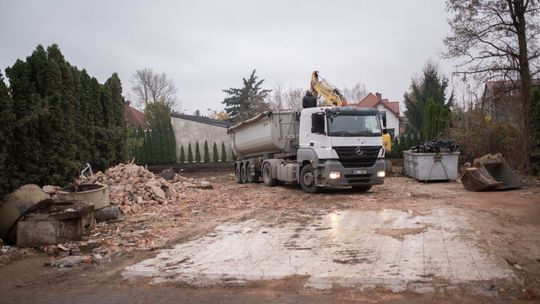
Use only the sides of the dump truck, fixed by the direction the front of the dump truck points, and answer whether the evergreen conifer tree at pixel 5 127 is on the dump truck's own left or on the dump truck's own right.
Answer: on the dump truck's own right

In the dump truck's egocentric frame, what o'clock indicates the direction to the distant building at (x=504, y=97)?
The distant building is roughly at 9 o'clock from the dump truck.

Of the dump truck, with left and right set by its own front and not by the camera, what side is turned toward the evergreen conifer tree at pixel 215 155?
back

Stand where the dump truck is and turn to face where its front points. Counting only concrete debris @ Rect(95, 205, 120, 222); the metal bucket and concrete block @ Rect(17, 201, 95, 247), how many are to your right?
2

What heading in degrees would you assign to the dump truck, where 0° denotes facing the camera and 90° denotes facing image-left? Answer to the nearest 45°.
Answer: approximately 315°

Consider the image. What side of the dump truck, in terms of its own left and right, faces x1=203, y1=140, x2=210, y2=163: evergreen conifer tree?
back

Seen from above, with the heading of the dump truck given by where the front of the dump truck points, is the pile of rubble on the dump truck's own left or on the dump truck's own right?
on the dump truck's own right

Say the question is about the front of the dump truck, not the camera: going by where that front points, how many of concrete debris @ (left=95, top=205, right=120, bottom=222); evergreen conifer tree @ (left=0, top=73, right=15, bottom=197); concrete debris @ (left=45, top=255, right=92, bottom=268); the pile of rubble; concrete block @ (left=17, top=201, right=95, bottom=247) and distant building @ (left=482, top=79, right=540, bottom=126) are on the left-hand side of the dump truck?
1

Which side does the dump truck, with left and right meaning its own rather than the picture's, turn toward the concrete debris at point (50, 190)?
right

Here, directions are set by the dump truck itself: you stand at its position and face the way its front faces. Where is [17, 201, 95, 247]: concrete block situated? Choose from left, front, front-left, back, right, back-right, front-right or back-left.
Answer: right

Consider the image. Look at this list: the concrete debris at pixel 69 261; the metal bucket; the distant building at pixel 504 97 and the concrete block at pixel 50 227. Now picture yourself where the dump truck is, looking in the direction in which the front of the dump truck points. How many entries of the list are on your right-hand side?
2

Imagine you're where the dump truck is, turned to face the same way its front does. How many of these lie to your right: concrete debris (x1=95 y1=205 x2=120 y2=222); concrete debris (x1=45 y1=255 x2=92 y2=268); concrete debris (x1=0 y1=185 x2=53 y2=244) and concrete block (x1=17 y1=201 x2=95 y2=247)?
4

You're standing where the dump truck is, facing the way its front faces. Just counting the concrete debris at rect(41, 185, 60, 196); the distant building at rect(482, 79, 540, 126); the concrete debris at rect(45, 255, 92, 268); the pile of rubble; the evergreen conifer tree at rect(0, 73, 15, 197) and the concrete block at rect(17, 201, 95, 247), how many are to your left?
1

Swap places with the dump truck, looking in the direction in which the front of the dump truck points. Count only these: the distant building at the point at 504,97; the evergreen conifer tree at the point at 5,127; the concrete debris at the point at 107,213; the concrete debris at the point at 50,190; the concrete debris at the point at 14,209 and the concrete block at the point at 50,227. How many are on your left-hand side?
1
